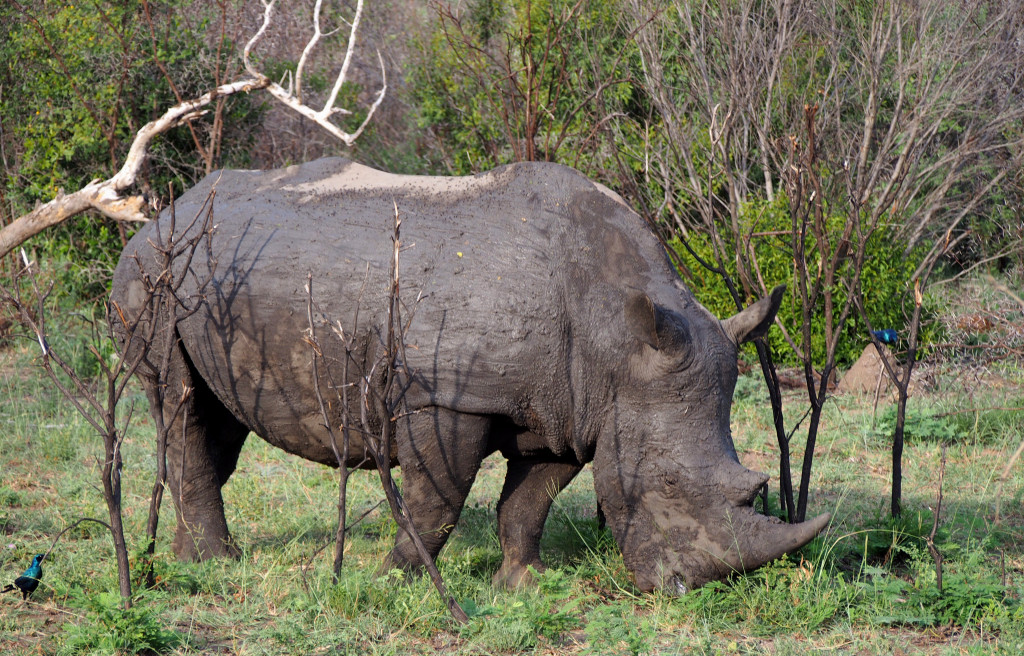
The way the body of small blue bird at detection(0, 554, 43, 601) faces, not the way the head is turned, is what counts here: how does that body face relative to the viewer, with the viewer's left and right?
facing to the right of the viewer

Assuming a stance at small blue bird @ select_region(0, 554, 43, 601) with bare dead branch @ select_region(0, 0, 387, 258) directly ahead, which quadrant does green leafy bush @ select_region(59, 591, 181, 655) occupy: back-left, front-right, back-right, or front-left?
back-right

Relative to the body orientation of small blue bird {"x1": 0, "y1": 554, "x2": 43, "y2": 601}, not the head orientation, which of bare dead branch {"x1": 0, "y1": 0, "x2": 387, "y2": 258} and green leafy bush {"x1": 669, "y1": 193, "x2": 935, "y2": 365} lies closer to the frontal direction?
the green leafy bush

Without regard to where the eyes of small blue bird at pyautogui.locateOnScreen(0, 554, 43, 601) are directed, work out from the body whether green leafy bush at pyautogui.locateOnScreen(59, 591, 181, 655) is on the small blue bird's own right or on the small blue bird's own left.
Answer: on the small blue bird's own right

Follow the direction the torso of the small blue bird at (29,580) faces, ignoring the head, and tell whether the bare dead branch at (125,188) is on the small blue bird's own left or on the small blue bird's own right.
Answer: on the small blue bird's own left
